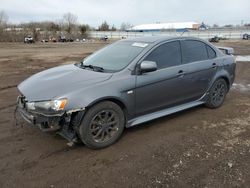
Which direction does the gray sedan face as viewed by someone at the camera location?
facing the viewer and to the left of the viewer
